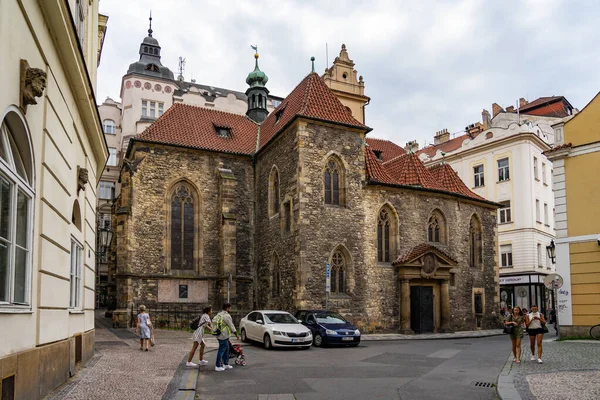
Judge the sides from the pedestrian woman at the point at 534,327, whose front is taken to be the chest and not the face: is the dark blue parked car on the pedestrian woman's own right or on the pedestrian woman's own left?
on the pedestrian woman's own right

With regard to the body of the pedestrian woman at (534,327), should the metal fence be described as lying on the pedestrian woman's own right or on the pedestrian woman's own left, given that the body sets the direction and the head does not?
on the pedestrian woman's own right

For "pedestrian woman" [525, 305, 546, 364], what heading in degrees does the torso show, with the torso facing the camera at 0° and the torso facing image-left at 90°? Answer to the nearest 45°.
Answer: approximately 0°

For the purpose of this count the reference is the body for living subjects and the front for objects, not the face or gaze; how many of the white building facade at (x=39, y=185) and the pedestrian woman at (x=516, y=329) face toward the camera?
1

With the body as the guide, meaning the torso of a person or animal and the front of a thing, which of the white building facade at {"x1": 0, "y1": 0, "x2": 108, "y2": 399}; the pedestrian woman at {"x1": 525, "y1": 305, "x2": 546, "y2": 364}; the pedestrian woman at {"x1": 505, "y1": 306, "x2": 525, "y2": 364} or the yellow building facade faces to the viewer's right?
the white building facade

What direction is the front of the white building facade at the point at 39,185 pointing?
to the viewer's right

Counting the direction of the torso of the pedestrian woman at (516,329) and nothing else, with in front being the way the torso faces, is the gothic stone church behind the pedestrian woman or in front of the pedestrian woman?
behind

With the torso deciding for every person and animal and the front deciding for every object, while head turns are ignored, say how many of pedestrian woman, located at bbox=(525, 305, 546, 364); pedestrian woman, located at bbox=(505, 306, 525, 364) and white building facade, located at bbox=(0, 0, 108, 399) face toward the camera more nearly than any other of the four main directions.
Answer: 2

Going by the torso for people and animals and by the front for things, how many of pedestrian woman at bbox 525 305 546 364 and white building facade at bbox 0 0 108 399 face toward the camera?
1
